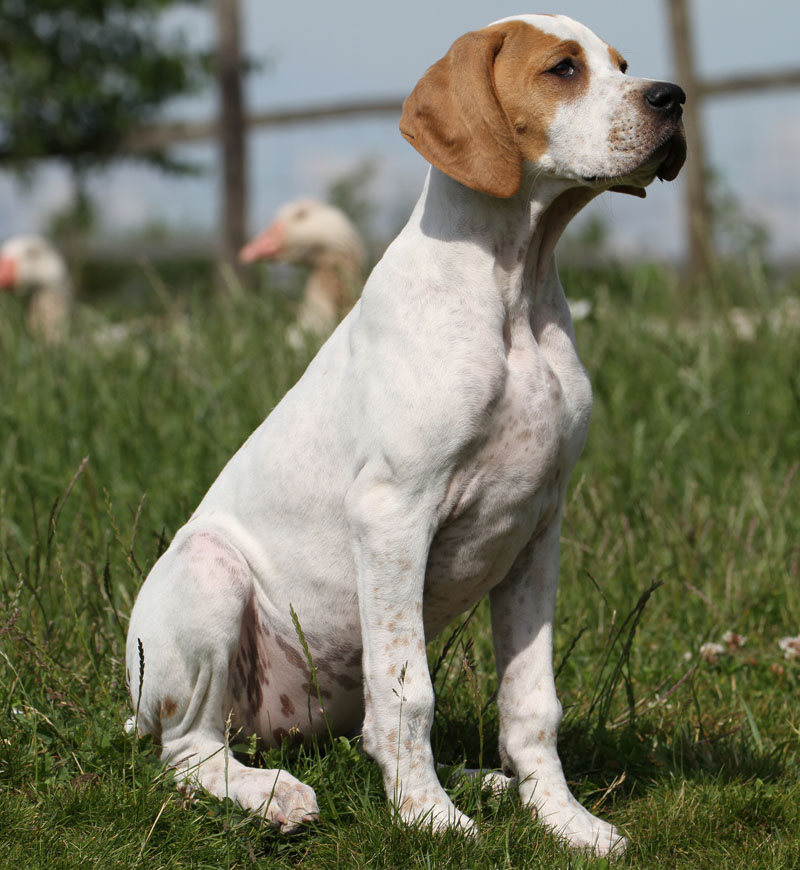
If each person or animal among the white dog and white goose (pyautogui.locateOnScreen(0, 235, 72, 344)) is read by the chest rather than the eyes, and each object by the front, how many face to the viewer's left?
1

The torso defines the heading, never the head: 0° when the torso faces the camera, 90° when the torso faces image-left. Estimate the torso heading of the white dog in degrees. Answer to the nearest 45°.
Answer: approximately 315°

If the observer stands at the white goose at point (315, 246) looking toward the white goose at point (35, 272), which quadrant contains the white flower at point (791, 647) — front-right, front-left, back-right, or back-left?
back-left

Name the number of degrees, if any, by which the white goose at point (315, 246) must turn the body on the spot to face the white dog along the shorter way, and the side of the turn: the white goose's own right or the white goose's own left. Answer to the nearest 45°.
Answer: approximately 90° to the white goose's own left

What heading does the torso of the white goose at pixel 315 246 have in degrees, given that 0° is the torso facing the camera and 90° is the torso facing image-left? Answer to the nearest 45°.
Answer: approximately 90°

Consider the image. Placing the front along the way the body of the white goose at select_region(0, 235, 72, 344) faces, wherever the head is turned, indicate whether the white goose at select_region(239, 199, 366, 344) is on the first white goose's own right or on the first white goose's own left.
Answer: on the first white goose's own left

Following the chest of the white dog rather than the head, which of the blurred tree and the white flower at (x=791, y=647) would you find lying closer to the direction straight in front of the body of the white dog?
the white flower

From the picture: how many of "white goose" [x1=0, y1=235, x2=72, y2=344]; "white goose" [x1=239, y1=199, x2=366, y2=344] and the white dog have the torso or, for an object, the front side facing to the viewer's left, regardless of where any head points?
2

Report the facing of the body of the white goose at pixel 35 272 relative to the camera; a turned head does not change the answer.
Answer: to the viewer's left

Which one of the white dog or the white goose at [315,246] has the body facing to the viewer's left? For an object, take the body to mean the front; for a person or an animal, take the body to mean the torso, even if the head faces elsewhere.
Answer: the white goose

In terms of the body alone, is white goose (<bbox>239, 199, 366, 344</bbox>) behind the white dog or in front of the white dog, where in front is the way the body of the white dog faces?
behind

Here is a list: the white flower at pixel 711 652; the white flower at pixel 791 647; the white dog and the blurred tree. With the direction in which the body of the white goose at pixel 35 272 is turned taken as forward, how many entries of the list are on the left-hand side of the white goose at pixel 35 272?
3

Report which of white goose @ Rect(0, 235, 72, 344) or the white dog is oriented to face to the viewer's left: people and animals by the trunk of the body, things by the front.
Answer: the white goose

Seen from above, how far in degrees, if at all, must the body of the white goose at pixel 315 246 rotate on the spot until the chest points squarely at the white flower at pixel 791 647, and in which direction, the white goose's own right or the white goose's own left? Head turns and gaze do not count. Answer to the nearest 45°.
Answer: approximately 90° to the white goose's own left
